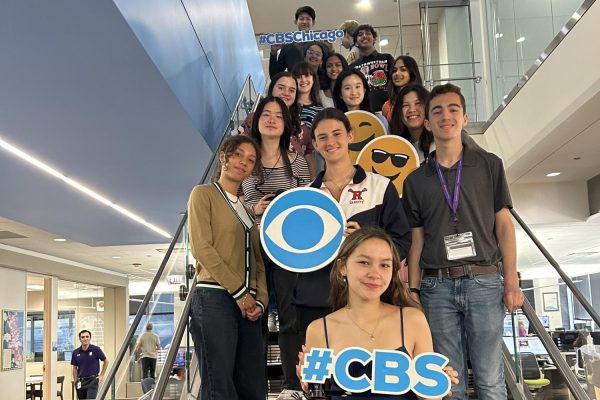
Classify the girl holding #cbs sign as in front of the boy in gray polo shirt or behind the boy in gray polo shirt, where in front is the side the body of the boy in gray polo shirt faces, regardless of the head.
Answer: in front

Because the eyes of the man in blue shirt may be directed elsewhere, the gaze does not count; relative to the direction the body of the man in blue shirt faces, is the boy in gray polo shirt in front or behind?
in front

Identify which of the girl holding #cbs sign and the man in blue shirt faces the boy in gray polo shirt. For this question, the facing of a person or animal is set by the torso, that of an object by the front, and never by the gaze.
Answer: the man in blue shirt

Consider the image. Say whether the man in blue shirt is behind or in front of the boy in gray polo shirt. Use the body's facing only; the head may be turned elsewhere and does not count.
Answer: behind

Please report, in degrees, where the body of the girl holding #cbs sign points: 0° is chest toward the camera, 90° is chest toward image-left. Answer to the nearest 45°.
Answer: approximately 0°

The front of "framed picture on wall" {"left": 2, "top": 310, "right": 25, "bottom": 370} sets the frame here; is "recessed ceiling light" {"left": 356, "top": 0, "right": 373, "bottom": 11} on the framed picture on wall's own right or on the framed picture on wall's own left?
on the framed picture on wall's own left

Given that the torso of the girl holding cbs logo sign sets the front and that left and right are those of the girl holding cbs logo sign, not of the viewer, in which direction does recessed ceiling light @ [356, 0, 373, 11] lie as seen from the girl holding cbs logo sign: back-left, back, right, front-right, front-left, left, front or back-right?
back

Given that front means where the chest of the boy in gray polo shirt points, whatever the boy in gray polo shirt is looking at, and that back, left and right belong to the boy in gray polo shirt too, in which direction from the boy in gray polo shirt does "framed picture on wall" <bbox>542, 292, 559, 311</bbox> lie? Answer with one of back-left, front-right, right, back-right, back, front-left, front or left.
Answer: back

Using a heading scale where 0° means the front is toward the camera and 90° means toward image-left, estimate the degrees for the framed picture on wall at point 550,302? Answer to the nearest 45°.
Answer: approximately 0°
